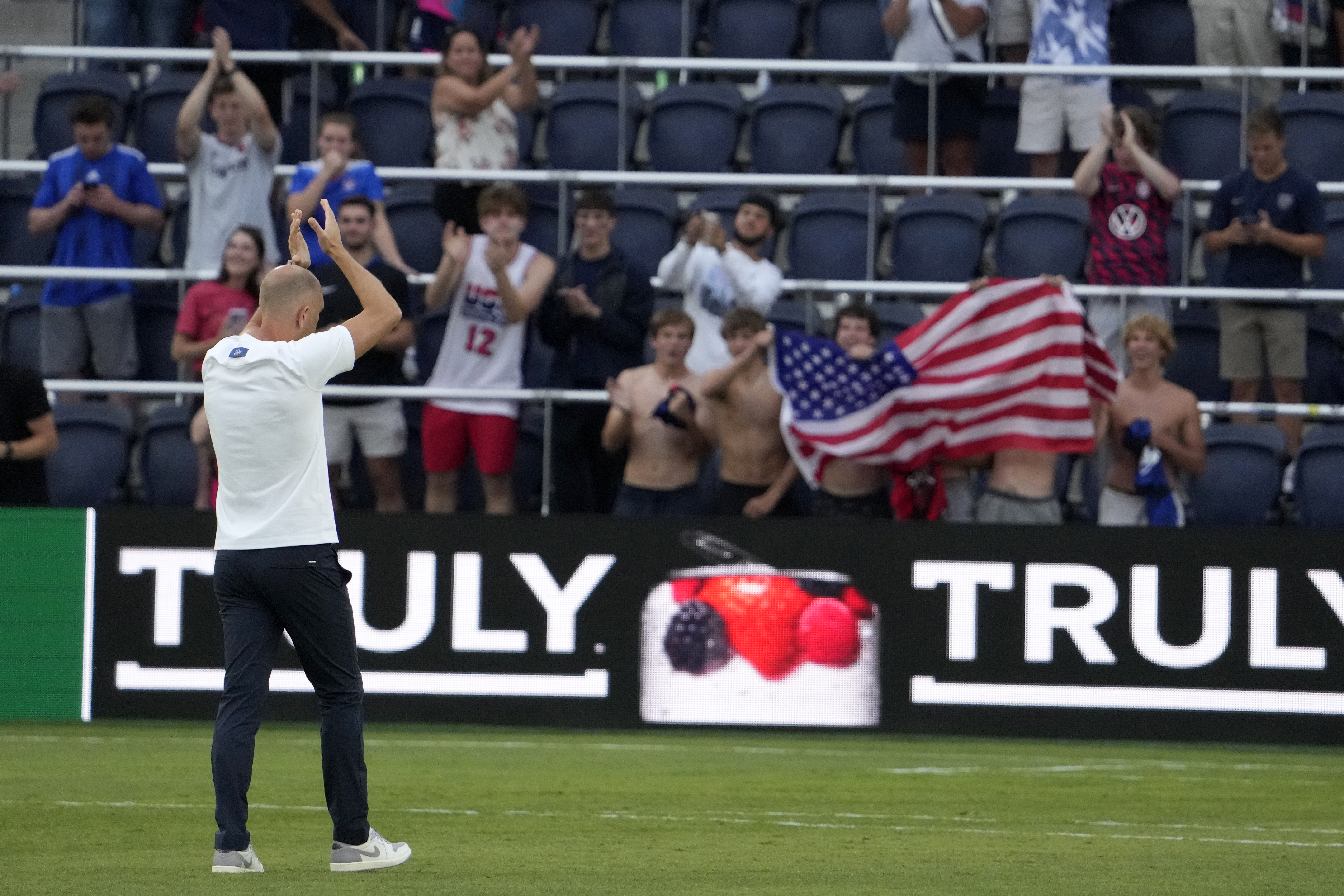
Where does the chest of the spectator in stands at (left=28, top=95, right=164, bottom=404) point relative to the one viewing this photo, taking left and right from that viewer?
facing the viewer

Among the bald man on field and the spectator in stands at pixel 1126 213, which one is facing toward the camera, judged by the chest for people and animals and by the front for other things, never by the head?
the spectator in stands

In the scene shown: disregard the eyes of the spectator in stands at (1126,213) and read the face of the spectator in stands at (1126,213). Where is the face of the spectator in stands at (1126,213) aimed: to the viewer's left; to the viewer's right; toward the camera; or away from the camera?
toward the camera

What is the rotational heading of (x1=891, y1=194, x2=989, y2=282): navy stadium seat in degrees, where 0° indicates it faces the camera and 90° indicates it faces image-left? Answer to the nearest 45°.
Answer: approximately 0°

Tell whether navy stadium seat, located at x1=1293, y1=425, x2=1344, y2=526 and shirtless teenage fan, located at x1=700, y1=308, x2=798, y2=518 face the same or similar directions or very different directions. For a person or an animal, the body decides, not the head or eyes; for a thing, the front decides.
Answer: same or similar directions

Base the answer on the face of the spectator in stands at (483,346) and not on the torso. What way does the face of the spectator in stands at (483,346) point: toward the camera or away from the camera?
toward the camera

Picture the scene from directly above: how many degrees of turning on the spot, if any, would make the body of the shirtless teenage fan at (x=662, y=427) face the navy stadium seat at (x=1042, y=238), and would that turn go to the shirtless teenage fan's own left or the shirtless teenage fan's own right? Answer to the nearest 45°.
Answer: approximately 135° to the shirtless teenage fan's own left

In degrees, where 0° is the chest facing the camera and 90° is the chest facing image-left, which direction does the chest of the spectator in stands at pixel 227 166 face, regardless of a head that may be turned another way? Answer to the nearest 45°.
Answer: approximately 0°

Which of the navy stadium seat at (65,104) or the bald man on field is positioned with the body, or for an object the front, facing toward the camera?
the navy stadium seat

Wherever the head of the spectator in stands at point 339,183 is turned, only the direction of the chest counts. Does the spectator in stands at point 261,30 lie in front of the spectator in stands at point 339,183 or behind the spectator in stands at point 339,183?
behind

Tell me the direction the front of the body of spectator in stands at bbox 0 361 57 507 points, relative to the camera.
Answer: toward the camera

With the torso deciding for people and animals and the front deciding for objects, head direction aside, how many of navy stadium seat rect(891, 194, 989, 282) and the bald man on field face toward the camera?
1

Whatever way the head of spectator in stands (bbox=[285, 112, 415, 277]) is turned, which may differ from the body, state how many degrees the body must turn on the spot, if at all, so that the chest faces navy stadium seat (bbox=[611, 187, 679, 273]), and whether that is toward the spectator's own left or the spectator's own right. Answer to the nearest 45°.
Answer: approximately 90° to the spectator's own left

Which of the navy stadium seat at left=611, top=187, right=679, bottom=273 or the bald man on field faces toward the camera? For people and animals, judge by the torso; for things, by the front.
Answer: the navy stadium seat

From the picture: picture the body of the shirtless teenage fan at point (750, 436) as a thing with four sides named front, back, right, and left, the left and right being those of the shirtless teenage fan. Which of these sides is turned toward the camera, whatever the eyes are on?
front

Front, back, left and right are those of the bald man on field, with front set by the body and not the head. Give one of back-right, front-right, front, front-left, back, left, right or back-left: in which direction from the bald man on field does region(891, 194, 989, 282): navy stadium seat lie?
front

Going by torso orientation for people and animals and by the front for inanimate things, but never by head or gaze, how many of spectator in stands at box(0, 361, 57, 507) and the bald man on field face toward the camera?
1

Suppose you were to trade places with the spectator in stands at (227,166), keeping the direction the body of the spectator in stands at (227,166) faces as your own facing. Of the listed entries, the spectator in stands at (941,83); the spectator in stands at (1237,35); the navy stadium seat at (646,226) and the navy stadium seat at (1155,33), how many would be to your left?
4

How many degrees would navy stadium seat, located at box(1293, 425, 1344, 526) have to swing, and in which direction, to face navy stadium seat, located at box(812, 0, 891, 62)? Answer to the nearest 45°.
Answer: approximately 135° to its right

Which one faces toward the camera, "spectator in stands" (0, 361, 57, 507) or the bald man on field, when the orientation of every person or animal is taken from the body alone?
the spectator in stands

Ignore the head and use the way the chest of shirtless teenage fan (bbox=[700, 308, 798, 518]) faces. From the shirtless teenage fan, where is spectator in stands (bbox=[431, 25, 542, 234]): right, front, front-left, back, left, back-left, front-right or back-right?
back-right
